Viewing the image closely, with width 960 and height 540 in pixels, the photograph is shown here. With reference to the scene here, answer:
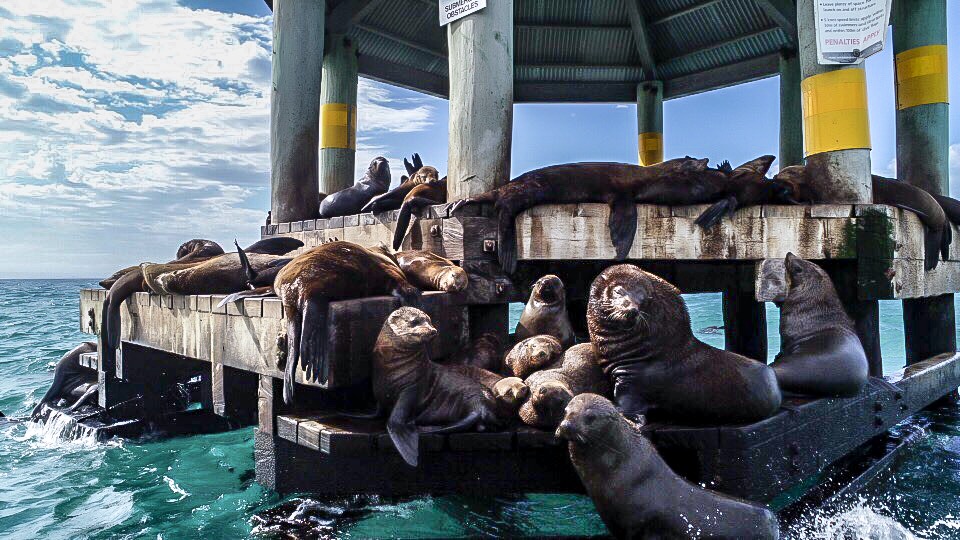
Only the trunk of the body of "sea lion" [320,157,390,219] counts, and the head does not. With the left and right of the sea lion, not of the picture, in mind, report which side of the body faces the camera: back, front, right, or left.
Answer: right

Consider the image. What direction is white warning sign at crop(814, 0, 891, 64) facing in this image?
toward the camera

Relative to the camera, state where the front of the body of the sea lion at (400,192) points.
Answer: to the viewer's right

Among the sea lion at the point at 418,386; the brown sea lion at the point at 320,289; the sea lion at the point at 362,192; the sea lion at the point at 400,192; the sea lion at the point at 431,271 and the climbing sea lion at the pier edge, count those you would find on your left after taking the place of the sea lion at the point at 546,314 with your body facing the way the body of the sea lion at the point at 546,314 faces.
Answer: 0

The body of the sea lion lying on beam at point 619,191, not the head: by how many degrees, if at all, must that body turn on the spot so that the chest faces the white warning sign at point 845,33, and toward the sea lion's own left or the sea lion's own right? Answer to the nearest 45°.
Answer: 0° — it already faces it

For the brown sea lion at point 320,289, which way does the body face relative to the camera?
to the viewer's right

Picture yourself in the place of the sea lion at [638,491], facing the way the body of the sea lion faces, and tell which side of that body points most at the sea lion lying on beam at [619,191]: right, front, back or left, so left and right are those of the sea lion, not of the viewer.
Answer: right

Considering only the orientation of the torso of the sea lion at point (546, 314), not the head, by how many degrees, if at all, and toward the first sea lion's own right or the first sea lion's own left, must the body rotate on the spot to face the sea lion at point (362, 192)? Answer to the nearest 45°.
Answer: approximately 135° to the first sea lion's own right

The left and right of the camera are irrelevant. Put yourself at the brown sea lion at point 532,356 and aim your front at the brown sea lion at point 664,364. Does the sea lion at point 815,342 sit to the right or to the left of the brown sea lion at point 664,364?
left

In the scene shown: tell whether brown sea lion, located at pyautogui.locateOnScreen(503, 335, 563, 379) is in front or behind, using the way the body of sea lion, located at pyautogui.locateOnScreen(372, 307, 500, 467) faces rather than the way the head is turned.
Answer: behind

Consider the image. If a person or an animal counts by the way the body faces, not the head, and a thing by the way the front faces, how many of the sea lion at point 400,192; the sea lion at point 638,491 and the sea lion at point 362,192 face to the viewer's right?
2

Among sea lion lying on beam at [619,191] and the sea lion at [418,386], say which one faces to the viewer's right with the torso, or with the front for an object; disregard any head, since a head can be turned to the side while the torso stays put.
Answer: the sea lion lying on beam

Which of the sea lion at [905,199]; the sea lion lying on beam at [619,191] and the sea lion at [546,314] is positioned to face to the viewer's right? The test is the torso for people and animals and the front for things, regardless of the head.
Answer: the sea lion lying on beam

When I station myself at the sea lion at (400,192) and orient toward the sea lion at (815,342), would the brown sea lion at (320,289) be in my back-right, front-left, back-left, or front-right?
front-right

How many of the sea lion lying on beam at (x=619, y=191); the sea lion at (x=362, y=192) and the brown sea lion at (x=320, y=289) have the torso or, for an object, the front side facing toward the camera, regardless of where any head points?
0
